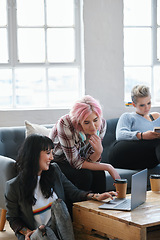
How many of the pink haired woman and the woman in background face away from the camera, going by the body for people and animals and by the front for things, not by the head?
0

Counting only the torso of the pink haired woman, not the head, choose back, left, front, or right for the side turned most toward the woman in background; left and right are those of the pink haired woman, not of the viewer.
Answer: left

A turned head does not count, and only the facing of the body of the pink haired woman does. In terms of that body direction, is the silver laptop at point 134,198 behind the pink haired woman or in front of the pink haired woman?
in front

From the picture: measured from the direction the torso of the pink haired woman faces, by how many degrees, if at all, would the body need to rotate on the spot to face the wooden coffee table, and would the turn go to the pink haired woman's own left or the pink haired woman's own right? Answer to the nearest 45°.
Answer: approximately 45° to the pink haired woman's own right

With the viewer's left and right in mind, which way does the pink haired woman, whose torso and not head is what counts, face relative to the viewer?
facing the viewer and to the right of the viewer

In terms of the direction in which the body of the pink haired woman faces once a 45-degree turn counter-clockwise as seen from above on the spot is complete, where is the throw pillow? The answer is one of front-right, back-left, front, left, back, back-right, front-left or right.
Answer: back-left
